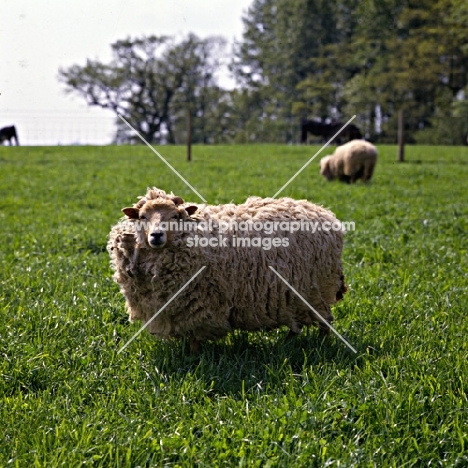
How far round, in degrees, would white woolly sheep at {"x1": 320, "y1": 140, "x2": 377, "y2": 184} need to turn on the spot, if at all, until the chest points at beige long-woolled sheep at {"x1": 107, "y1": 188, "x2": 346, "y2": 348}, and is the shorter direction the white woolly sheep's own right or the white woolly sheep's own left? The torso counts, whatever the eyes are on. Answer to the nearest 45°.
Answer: approximately 90° to the white woolly sheep's own left

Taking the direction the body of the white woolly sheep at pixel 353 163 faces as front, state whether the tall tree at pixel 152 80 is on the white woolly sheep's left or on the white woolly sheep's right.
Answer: on the white woolly sheep's right

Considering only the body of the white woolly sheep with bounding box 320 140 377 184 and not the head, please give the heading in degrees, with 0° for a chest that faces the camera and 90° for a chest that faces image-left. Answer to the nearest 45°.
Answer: approximately 90°
